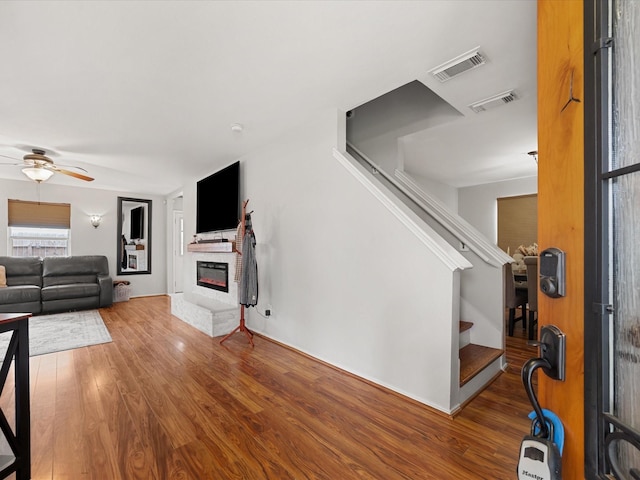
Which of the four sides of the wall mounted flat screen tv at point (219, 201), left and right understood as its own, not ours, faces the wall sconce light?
right

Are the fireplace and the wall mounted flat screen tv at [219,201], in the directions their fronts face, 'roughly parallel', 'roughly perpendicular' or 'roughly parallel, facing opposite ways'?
roughly parallel

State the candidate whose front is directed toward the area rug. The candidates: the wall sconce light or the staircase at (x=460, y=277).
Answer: the wall sconce light

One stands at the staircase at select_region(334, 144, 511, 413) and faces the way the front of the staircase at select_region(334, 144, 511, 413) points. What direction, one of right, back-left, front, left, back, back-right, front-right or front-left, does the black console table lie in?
right

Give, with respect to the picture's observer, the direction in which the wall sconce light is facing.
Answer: facing the viewer

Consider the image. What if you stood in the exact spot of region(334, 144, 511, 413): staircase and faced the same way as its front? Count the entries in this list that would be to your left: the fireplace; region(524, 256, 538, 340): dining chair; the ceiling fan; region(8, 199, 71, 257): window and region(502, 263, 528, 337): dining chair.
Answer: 2

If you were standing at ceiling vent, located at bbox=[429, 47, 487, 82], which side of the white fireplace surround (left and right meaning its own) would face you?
left

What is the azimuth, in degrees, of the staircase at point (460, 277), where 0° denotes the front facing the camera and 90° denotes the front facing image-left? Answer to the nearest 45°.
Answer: approximately 315°

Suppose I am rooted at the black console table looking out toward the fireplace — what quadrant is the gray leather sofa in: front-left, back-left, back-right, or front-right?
front-left

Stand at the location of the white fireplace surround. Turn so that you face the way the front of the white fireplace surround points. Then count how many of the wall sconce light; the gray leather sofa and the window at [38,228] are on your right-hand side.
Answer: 3

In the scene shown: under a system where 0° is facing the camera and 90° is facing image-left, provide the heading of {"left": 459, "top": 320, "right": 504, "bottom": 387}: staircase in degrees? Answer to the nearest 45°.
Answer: approximately 315°
